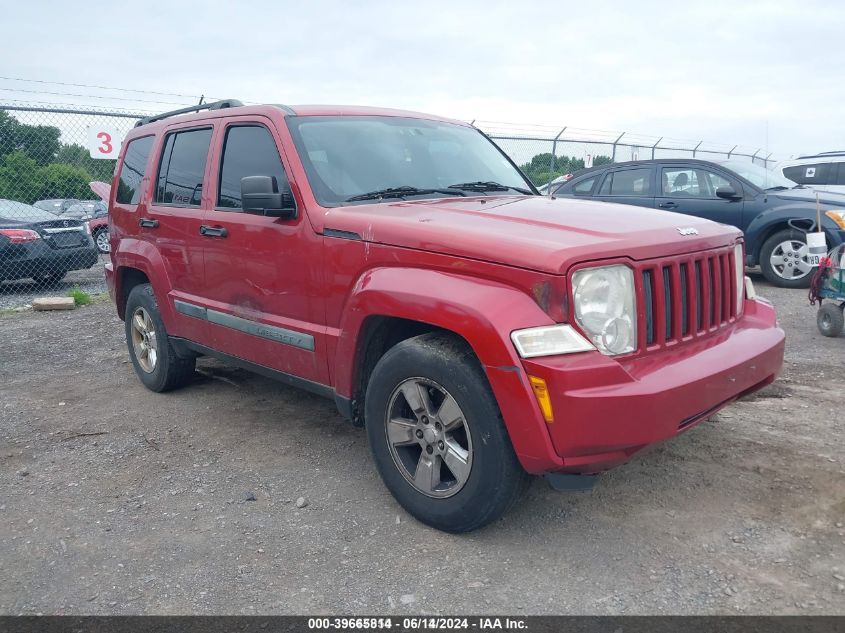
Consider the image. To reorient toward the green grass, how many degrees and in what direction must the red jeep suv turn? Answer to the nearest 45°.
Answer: approximately 180°

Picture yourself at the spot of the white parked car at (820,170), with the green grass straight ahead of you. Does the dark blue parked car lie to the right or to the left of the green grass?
left

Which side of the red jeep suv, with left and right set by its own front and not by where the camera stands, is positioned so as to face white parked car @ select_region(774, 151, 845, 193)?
left

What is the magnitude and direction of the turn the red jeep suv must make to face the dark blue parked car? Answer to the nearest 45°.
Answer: approximately 90° to its left

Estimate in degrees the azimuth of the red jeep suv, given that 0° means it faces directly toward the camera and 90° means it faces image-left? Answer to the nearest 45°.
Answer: approximately 315°

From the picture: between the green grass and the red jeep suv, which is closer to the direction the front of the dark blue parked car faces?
the red jeep suv

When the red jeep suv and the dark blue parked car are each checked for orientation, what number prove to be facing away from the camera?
0

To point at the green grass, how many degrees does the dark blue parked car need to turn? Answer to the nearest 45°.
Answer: approximately 135° to its right
